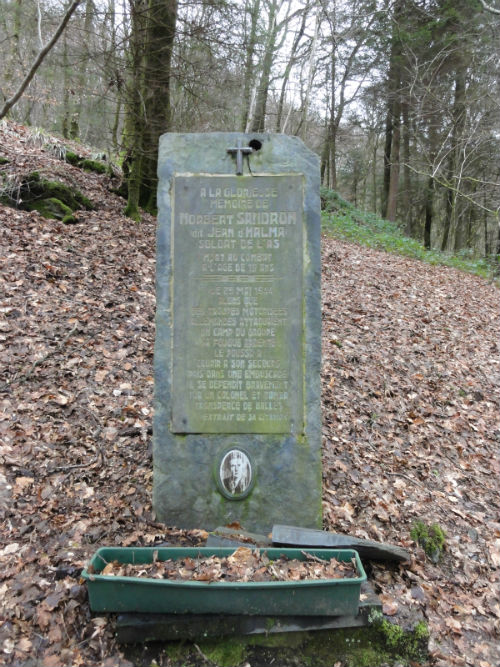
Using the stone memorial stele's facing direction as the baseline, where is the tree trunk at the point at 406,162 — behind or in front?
behind

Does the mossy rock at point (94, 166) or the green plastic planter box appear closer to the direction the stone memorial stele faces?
the green plastic planter box

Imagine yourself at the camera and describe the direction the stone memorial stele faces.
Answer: facing the viewer

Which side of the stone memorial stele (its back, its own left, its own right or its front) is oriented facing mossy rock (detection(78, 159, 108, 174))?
back

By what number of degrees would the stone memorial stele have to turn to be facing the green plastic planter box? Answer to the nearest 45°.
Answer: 0° — it already faces it

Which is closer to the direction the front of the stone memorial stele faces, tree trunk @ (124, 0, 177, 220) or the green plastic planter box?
the green plastic planter box

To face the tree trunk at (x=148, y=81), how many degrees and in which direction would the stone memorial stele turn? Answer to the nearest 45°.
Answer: approximately 180°

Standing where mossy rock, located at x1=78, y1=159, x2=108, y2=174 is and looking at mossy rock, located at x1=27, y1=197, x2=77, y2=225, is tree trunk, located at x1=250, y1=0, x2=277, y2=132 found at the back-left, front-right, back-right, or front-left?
back-left

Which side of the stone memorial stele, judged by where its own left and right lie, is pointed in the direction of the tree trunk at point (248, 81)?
back

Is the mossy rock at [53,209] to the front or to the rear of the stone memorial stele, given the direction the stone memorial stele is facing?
to the rear

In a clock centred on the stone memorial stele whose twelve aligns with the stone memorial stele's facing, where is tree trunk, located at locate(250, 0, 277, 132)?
The tree trunk is roughly at 6 o'clock from the stone memorial stele.
